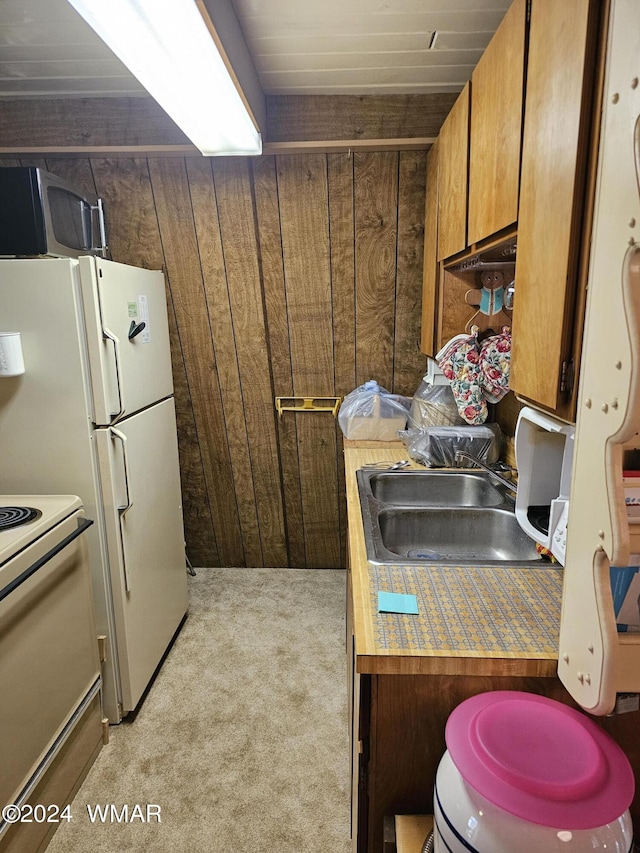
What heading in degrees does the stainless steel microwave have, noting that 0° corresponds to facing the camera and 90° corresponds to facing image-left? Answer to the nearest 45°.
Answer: approximately 315°

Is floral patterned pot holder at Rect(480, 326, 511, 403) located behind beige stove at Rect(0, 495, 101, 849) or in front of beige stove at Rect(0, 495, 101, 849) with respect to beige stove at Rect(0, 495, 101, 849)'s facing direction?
in front

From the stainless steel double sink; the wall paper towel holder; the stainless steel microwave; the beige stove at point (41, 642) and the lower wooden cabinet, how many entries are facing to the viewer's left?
2

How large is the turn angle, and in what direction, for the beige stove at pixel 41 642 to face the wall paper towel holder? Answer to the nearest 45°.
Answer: approximately 45° to its left

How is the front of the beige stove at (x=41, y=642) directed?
to the viewer's right

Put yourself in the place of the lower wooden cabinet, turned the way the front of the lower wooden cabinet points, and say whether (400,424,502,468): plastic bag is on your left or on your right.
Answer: on your right

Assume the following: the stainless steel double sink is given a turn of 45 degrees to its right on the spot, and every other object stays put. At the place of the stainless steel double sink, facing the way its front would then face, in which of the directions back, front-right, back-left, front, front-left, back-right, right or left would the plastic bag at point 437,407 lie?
front-right

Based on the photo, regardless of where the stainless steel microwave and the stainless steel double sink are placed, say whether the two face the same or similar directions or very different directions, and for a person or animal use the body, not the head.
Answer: very different directions

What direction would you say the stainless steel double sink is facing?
to the viewer's left

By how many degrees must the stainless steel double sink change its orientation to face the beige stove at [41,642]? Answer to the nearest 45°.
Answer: approximately 45° to its left

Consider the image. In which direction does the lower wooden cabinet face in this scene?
to the viewer's left

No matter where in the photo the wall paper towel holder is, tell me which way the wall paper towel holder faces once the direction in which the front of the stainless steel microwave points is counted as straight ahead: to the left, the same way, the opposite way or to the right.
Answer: to the right

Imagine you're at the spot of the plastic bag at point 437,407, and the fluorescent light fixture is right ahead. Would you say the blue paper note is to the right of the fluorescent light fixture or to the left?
left

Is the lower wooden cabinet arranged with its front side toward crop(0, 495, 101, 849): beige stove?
yes

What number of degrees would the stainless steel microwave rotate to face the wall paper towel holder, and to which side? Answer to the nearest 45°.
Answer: approximately 90° to its left

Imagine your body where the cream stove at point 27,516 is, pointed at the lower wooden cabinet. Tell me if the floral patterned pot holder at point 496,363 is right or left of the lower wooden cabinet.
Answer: left
